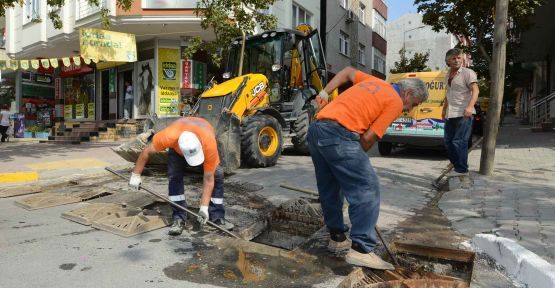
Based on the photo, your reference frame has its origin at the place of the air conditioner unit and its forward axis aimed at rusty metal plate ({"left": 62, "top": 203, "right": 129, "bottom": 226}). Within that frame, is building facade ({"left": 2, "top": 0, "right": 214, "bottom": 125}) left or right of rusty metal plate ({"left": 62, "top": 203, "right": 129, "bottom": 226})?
right

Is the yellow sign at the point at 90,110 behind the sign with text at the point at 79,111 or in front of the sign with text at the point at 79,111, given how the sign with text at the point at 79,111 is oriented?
in front

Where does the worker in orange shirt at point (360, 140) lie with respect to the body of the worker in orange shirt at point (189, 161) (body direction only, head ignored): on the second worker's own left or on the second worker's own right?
on the second worker's own left

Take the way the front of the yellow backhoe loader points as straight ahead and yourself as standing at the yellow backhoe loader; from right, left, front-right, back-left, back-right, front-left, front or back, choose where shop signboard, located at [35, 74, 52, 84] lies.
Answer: right

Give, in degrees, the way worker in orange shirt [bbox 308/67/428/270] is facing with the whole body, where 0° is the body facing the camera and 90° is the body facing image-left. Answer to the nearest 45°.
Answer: approximately 225°

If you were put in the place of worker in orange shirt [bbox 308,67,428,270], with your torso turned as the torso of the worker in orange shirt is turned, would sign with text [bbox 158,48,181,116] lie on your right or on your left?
on your left
